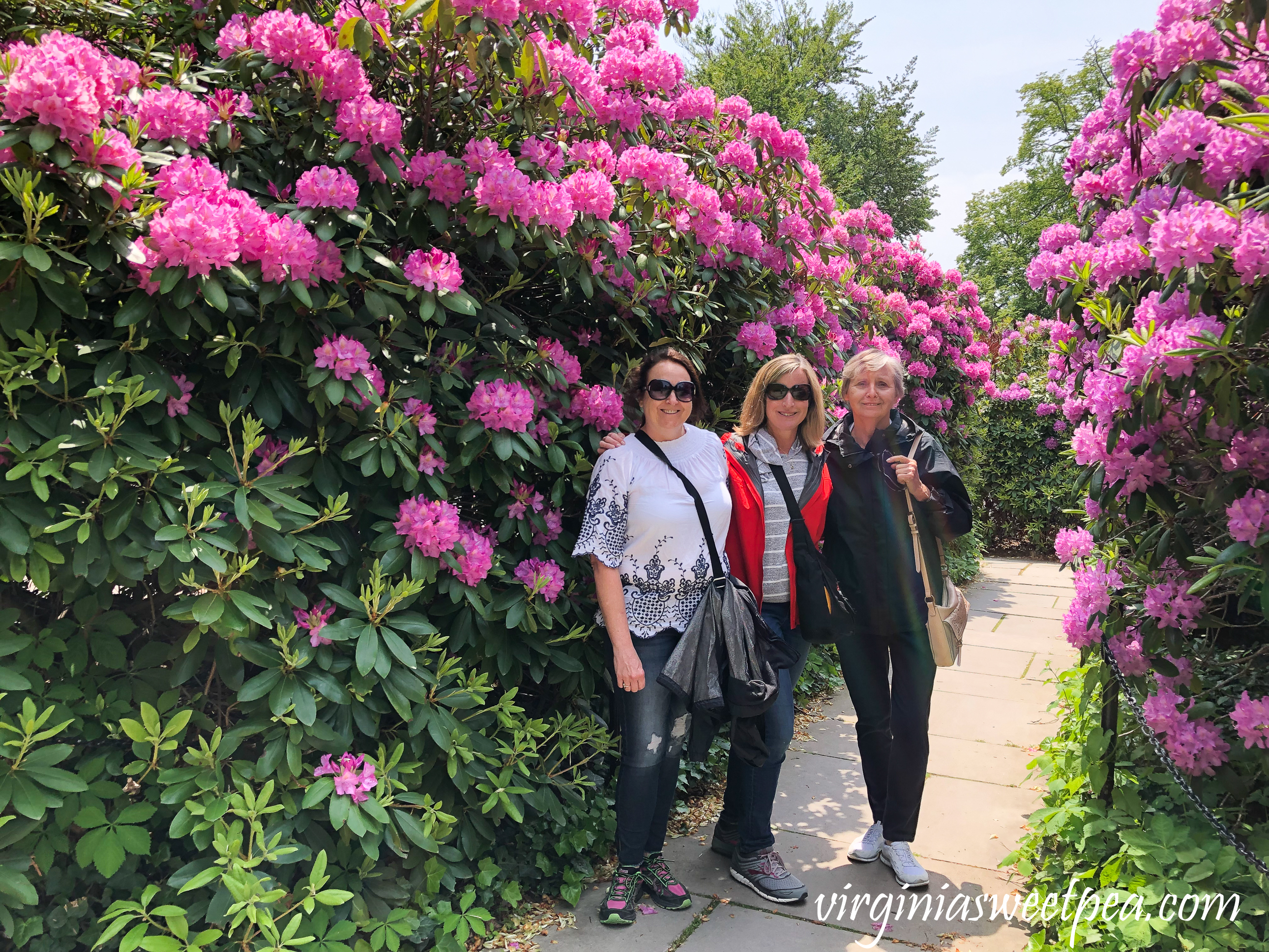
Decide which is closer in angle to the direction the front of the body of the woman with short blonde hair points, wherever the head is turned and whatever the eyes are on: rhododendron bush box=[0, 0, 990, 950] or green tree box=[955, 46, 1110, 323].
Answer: the rhododendron bush

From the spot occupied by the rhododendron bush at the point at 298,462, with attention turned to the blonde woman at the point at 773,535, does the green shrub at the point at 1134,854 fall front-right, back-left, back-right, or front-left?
front-right

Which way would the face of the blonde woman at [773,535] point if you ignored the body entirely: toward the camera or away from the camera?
toward the camera

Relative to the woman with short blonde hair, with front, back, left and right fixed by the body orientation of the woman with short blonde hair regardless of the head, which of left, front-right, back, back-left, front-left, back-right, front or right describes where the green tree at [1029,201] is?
back

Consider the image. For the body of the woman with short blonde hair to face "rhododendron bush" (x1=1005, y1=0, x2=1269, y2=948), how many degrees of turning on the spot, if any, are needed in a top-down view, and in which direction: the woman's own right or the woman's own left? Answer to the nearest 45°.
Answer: approximately 45° to the woman's own left

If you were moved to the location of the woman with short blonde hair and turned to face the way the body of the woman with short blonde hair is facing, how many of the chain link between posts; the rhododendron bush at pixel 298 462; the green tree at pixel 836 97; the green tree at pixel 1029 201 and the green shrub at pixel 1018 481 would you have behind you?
3

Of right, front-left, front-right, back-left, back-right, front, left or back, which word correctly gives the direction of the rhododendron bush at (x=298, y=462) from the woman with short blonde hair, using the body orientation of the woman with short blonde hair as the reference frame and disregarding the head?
front-right

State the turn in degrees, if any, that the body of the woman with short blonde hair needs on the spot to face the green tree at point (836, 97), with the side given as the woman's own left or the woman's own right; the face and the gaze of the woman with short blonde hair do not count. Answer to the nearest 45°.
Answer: approximately 180°

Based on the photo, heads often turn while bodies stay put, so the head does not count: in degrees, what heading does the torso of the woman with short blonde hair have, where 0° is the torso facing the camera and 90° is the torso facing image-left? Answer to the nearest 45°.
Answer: approximately 0°

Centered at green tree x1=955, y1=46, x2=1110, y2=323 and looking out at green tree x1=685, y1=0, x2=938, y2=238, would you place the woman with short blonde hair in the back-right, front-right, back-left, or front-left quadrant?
front-left

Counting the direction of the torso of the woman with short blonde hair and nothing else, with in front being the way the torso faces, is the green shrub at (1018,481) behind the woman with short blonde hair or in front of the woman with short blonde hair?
behind

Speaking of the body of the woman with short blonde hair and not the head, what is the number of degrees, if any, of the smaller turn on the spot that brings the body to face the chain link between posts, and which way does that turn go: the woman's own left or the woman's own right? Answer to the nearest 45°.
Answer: approximately 45° to the woman's own left
